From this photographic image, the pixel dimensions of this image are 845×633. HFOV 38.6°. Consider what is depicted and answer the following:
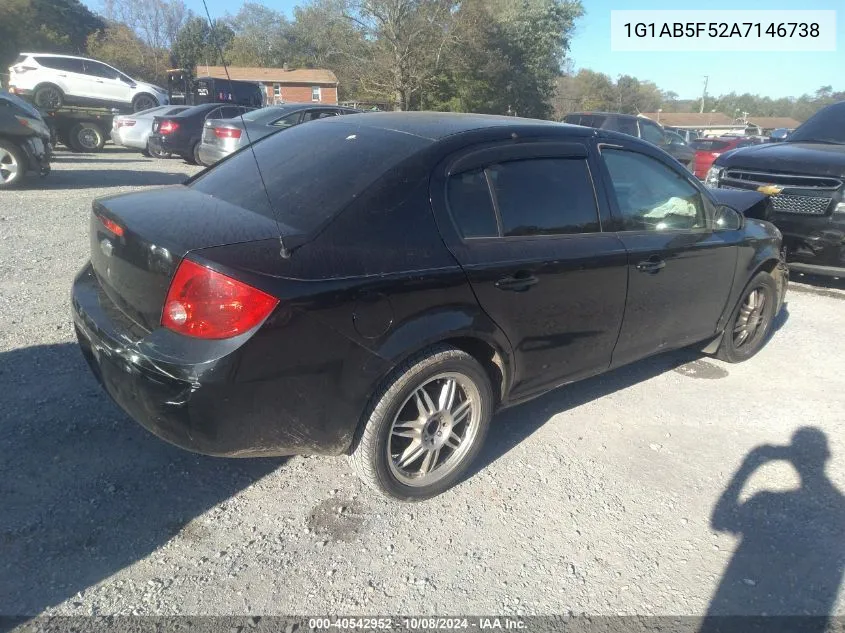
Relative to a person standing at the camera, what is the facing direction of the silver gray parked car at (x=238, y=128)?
facing away from the viewer and to the right of the viewer

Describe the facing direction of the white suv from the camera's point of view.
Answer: facing to the right of the viewer

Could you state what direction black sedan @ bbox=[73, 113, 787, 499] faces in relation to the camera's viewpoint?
facing away from the viewer and to the right of the viewer

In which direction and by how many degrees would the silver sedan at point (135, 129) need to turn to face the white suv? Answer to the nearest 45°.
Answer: approximately 45° to its left

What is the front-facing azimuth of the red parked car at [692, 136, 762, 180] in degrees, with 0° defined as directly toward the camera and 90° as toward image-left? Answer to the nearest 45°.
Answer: approximately 225°

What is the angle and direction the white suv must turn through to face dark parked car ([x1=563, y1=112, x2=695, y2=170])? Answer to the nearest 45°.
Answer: approximately 45° to its right

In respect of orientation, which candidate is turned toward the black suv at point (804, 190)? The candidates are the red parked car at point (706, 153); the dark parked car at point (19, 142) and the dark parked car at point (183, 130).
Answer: the dark parked car at point (19, 142)

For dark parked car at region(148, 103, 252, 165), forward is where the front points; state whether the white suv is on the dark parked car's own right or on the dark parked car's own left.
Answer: on the dark parked car's own left

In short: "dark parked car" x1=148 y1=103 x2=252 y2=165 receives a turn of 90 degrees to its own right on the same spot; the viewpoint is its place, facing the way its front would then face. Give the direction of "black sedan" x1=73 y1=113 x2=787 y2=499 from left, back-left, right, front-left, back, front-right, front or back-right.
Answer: front-right

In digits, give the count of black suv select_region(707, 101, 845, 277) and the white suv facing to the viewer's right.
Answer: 1
